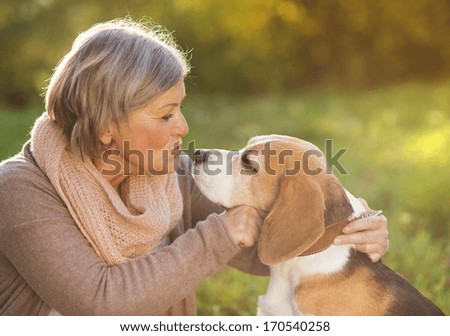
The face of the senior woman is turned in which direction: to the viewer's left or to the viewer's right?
to the viewer's right

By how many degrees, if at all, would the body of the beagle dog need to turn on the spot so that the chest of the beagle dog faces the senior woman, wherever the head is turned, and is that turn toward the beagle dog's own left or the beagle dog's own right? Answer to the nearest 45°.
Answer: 0° — it already faces them

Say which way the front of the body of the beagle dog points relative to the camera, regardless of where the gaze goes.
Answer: to the viewer's left
